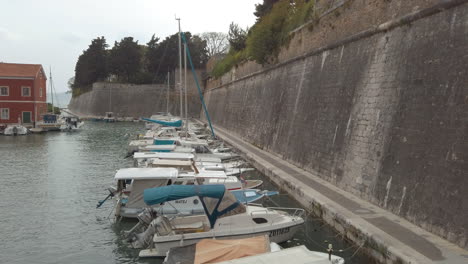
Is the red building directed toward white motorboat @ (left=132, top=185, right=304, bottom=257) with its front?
yes

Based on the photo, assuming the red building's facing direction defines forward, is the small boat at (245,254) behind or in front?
in front

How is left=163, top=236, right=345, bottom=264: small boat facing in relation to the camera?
to the viewer's right

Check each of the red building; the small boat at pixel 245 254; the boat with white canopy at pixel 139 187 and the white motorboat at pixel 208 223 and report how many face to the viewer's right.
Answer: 3

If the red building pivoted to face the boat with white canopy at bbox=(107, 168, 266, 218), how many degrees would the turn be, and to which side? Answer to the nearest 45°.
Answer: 0° — it already faces it

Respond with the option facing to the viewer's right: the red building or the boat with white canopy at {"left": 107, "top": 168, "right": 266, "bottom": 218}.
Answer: the boat with white canopy

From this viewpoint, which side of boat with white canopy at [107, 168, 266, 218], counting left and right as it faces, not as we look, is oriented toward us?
right

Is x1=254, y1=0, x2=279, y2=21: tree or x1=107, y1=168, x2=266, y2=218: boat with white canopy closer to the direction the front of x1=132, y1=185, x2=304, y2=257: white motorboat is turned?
the tree

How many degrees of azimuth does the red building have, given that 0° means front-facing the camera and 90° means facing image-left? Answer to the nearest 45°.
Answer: approximately 0°

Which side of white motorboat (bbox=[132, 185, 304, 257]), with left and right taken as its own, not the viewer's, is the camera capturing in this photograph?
right
